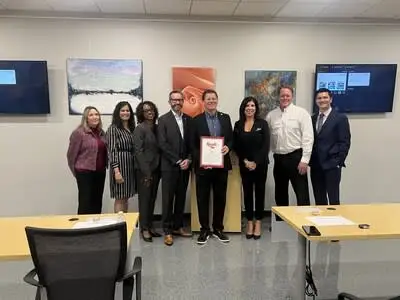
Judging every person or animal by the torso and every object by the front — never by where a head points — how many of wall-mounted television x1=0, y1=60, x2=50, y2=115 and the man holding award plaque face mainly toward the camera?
2

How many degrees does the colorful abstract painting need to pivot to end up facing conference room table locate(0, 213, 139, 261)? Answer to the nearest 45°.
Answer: approximately 45° to its right

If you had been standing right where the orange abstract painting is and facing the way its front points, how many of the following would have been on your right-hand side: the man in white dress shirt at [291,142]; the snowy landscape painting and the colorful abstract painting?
1

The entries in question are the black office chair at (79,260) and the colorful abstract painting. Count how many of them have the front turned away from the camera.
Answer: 1

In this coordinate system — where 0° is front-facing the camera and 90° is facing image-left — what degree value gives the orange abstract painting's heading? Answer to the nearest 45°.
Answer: approximately 0°

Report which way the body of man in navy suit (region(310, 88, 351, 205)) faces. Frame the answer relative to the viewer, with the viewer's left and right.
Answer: facing the viewer and to the left of the viewer

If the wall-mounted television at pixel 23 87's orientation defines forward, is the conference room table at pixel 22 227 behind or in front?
in front

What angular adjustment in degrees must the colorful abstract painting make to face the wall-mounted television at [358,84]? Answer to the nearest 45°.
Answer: approximately 90° to its left
